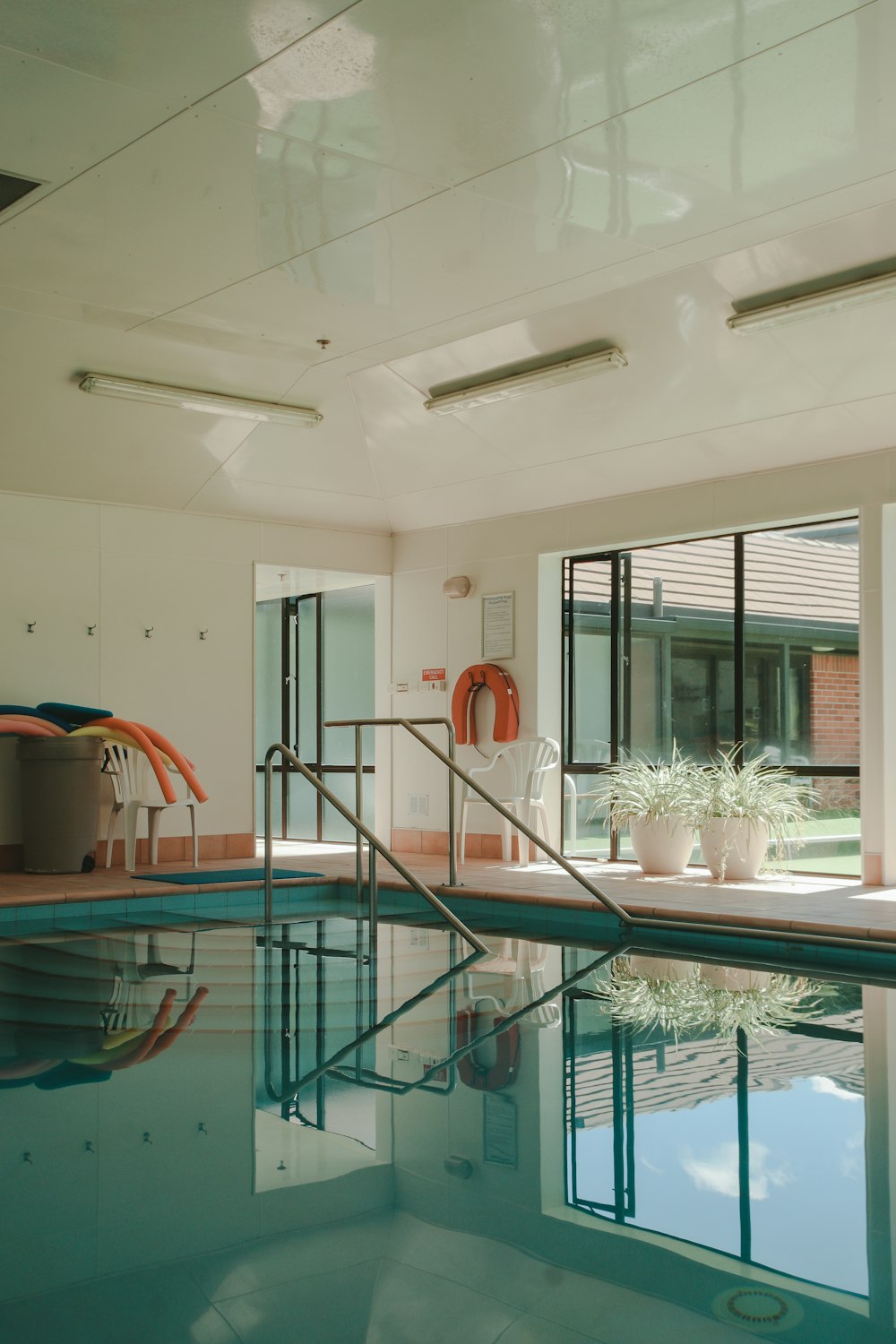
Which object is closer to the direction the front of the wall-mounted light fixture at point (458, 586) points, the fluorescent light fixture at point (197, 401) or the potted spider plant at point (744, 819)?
the fluorescent light fixture

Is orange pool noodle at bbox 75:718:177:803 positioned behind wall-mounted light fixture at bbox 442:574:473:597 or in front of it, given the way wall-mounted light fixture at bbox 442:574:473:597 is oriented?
in front

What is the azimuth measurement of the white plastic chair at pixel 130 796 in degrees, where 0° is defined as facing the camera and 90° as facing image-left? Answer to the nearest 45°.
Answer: approximately 315°

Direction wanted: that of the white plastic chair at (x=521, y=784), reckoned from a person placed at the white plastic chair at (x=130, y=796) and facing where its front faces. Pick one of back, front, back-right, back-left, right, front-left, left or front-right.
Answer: front-left

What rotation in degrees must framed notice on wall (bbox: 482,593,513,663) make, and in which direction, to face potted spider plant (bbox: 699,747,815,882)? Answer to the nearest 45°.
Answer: approximately 90° to its left

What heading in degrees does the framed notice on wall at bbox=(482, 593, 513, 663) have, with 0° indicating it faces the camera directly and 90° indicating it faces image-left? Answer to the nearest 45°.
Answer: approximately 45°

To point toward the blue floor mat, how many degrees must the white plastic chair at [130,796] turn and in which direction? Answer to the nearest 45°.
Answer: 0° — it already faces it

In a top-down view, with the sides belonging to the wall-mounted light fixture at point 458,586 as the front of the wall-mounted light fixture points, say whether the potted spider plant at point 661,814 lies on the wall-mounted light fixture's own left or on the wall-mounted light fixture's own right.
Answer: on the wall-mounted light fixture's own left
